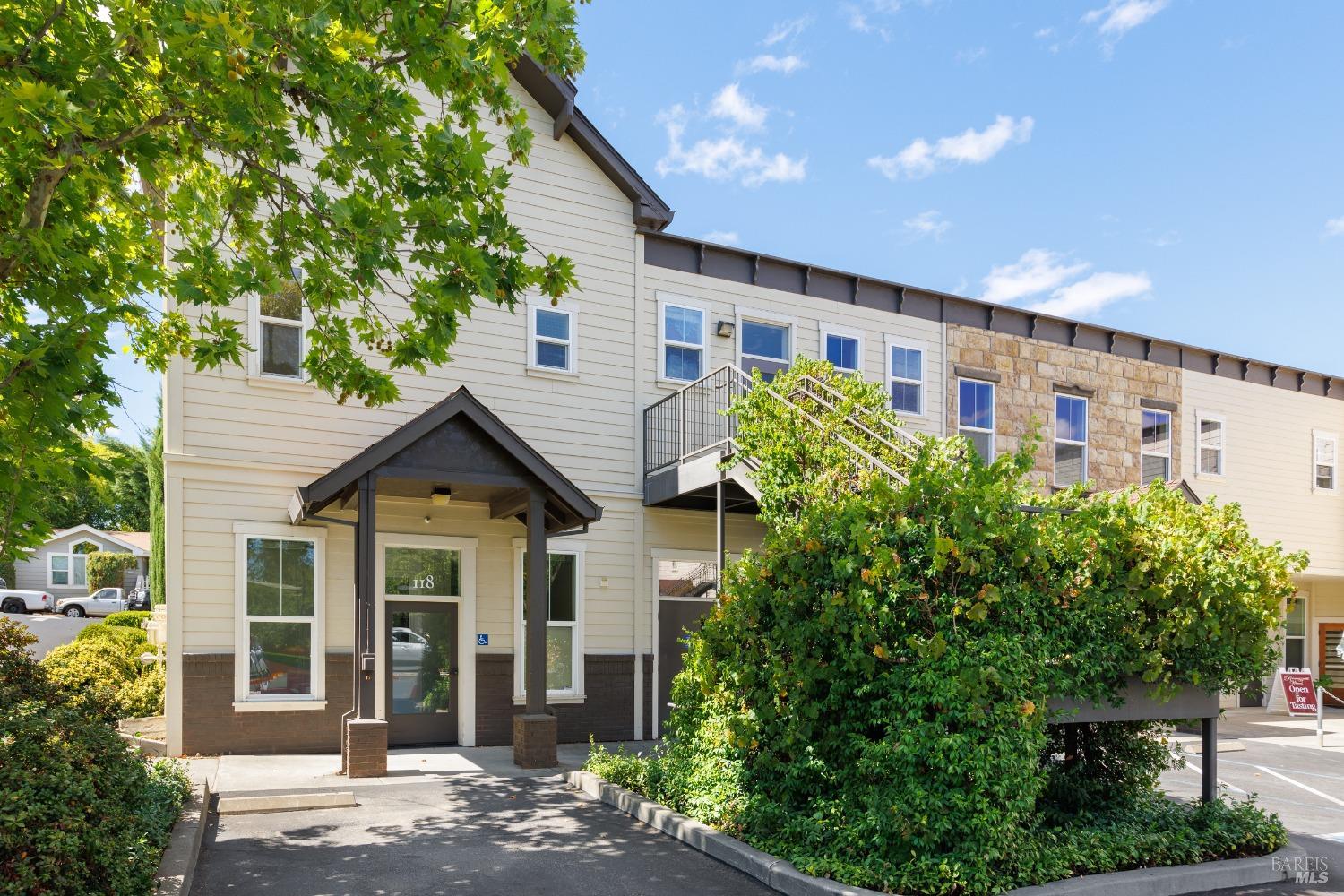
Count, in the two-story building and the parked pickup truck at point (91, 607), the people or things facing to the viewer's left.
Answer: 1

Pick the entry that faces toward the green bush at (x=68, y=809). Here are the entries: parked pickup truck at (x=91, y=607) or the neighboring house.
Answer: the neighboring house

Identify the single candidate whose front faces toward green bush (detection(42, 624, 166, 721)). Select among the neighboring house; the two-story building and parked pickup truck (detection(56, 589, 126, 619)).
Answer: the neighboring house

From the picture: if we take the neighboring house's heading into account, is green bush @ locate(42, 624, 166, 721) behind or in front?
in front

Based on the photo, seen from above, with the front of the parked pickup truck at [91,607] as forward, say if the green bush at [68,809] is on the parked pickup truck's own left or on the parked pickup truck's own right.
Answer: on the parked pickup truck's own left

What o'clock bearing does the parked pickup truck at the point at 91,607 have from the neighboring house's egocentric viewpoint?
The parked pickup truck is roughly at 12 o'clock from the neighboring house.

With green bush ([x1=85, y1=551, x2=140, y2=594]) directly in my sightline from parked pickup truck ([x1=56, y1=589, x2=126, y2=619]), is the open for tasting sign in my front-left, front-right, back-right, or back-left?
back-right

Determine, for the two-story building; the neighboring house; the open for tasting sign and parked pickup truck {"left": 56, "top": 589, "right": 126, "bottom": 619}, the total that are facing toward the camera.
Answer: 3

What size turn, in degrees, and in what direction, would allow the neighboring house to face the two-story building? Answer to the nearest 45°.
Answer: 0° — it already faces it

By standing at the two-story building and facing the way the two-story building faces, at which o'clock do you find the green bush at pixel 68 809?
The green bush is roughly at 12 o'clock from the two-story building.

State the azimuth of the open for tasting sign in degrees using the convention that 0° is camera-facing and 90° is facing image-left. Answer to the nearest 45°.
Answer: approximately 0°

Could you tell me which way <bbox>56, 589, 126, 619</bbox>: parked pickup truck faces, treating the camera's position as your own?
facing to the left of the viewer

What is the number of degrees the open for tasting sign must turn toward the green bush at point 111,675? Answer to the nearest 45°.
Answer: approximately 45° to its right

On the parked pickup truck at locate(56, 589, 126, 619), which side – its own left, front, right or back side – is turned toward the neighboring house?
right

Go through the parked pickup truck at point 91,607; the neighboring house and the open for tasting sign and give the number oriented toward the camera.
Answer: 2
